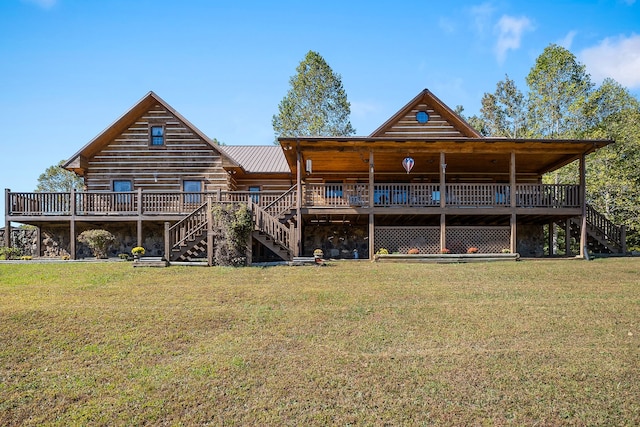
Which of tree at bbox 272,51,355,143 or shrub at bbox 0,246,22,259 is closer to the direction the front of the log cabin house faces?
the shrub

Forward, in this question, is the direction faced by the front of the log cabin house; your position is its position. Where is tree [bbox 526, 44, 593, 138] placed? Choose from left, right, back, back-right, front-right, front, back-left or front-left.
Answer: back-left

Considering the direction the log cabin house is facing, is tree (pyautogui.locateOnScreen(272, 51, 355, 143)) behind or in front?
behind

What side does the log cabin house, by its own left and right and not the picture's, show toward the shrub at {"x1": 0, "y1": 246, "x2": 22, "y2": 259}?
right

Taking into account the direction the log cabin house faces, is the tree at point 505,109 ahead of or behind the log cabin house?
behind

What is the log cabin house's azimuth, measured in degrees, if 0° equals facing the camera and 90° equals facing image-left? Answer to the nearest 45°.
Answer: approximately 0°
